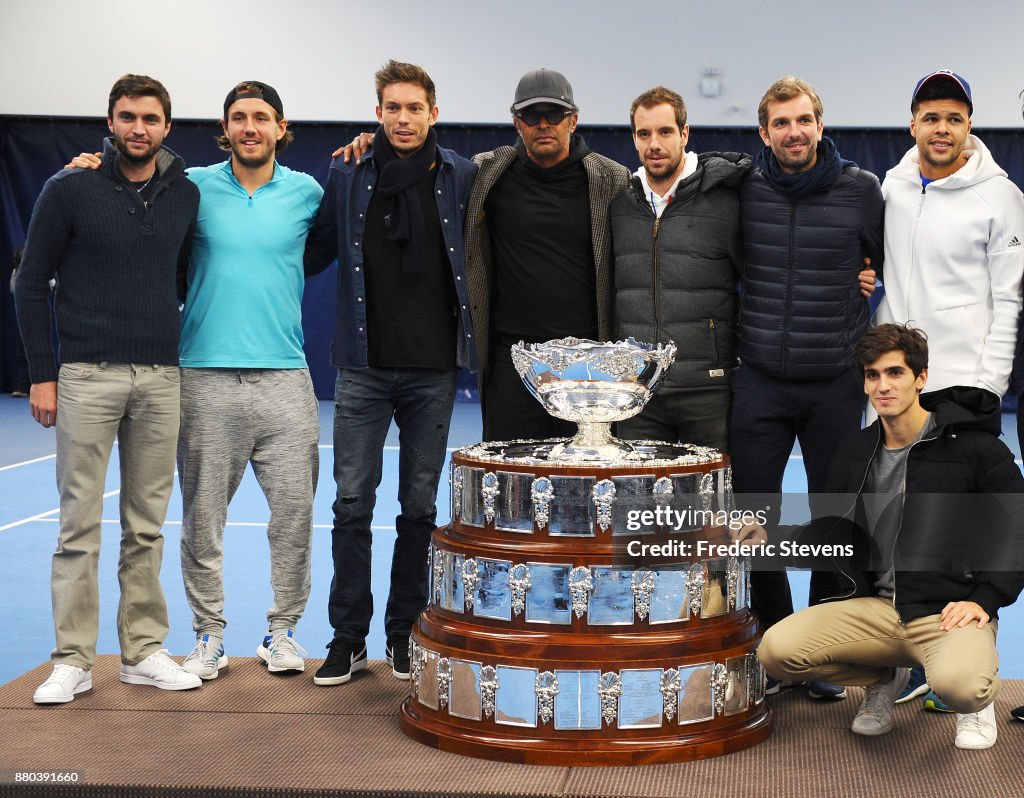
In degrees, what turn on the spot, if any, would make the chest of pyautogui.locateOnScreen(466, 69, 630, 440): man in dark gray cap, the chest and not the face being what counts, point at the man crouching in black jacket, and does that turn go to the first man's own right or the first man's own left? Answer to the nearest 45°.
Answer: approximately 45° to the first man's own left

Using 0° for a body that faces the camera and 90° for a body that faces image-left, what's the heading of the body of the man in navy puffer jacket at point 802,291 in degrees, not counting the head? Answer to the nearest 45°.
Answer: approximately 0°

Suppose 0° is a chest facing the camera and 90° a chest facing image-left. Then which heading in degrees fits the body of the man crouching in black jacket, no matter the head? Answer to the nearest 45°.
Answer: approximately 45°

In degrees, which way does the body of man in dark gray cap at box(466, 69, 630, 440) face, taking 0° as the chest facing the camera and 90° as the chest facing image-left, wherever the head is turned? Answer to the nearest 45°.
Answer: approximately 0°

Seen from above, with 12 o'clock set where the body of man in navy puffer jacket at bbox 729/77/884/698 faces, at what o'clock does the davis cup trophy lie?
The davis cup trophy is roughly at 1 o'clock from the man in navy puffer jacket.

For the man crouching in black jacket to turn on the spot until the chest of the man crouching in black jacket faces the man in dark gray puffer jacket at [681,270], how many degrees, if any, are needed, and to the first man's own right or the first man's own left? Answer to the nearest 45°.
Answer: approximately 90° to the first man's own right
